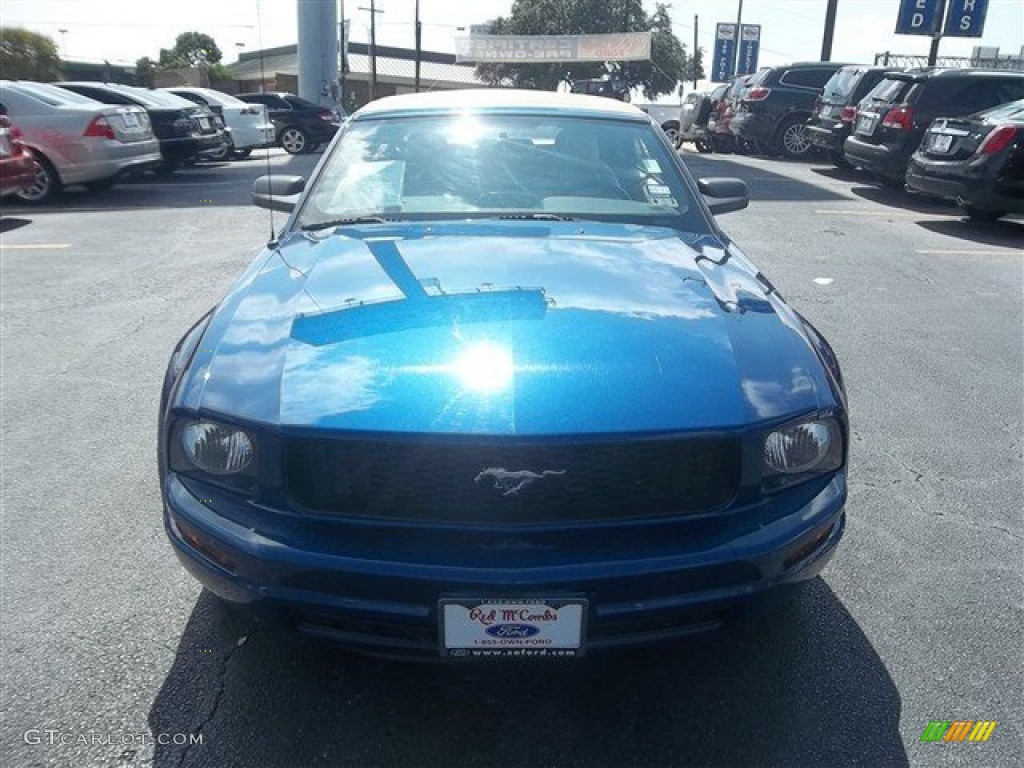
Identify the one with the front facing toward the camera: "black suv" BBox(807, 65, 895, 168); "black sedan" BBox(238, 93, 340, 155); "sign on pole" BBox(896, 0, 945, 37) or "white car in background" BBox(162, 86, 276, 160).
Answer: the sign on pole

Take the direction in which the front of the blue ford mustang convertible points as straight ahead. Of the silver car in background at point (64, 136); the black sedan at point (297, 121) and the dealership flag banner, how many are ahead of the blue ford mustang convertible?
0

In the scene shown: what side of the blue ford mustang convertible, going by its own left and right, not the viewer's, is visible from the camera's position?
front

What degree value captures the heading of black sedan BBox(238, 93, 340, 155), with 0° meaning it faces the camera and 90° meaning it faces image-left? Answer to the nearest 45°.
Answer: approximately 90°

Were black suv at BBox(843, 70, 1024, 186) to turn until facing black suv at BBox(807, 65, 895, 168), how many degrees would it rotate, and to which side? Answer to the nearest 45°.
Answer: approximately 90° to its left

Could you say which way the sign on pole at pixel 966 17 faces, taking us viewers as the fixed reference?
facing the viewer

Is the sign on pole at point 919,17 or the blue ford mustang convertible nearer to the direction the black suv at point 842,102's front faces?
the sign on pole

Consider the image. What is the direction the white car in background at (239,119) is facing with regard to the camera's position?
facing away from the viewer and to the left of the viewer

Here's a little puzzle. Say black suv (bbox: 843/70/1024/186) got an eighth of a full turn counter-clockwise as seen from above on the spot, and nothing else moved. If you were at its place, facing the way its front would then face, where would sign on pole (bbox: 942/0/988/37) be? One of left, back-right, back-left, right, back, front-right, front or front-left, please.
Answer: front

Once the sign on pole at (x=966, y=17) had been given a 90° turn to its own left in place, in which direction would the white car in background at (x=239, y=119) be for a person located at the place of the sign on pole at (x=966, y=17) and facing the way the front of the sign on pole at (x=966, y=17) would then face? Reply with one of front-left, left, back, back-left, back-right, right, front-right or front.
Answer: back-right

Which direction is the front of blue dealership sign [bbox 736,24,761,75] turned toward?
toward the camera

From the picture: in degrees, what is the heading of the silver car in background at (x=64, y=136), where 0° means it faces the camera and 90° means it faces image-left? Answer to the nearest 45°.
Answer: approximately 135°

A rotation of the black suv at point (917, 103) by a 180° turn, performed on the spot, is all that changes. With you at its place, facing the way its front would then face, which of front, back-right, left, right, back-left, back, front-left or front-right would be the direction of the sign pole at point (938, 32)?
back-right

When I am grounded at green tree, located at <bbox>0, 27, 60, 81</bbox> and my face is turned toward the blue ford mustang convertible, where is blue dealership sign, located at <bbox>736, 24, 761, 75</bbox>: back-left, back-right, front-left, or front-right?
front-left

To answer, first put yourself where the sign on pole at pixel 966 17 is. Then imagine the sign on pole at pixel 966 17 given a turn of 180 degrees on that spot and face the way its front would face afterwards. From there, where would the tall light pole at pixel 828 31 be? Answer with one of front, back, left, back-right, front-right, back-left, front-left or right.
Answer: front-left
